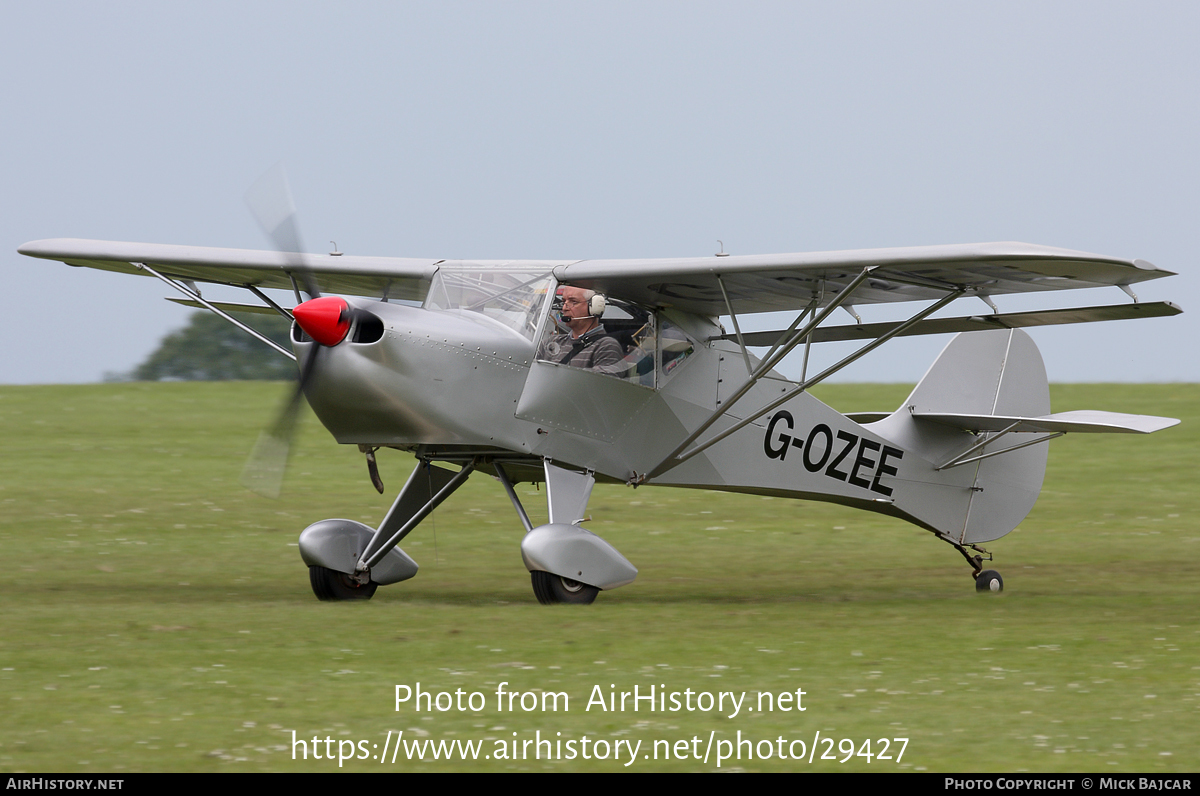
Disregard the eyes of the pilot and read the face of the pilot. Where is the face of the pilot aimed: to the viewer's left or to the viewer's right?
to the viewer's left

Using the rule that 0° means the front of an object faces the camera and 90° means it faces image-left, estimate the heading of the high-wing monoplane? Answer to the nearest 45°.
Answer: approximately 45°

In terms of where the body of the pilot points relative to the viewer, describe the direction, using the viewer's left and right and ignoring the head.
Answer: facing the viewer and to the left of the viewer
